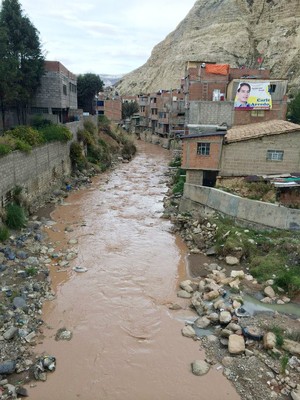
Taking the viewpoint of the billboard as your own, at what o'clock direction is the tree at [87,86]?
The tree is roughly at 4 o'clock from the billboard.

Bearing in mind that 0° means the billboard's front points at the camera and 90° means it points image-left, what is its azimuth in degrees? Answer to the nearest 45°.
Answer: approximately 0°

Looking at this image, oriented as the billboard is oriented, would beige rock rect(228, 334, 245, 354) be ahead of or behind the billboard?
ahead

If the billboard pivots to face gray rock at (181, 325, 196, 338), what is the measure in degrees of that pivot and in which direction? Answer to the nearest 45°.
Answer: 0° — it already faces it

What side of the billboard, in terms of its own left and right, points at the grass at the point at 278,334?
front

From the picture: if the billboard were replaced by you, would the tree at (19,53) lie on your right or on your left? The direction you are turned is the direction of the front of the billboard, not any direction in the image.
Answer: on your right

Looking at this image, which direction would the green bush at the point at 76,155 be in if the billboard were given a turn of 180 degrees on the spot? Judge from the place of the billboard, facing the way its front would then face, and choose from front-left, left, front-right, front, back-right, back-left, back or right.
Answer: left

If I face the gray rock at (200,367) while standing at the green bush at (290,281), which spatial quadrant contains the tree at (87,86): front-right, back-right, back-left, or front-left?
back-right

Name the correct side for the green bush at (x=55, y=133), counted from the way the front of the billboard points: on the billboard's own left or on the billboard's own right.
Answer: on the billboard's own right

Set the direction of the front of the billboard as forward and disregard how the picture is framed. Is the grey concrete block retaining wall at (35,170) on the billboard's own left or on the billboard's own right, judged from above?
on the billboard's own right

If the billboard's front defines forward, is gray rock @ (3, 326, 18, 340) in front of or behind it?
in front

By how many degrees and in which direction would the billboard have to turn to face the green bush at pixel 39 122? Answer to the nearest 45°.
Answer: approximately 90° to its right

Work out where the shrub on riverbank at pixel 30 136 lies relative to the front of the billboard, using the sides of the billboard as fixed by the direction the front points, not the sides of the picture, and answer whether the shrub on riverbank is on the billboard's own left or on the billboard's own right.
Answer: on the billboard's own right

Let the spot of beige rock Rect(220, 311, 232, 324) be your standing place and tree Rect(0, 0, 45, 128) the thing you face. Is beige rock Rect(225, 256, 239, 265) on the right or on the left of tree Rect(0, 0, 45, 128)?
right

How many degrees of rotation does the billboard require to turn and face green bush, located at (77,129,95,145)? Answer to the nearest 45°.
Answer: approximately 90° to its right
